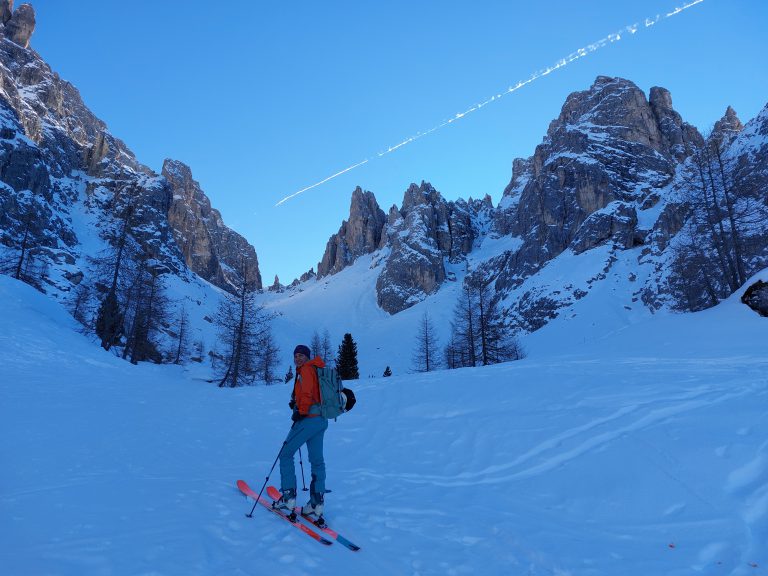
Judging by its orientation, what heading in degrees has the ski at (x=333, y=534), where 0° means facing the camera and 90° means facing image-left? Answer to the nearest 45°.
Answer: approximately 135°

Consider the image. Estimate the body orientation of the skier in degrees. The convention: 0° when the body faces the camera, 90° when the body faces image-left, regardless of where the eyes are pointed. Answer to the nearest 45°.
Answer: approximately 90°
